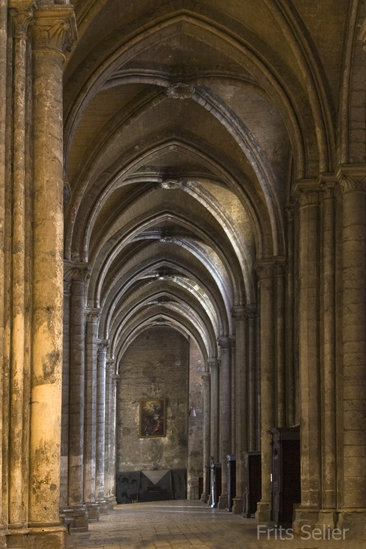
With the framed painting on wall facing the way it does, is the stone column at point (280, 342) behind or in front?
in front

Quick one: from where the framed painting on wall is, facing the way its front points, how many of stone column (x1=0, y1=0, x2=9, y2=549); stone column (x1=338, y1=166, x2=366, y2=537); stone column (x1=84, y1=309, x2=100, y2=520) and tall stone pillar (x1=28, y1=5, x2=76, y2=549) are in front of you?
4

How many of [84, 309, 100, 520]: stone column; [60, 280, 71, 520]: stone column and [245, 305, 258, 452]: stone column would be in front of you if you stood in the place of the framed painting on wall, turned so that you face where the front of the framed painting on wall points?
3

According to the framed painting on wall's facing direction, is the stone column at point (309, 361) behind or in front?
in front

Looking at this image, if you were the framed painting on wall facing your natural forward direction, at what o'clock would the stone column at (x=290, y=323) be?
The stone column is roughly at 12 o'clock from the framed painting on wall.

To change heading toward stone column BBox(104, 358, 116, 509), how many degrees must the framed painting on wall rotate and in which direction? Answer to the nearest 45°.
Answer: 0° — it already faces it

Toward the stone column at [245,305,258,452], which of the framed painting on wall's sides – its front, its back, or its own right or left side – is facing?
front

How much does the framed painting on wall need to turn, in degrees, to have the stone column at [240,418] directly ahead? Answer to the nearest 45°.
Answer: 0° — it already faces it

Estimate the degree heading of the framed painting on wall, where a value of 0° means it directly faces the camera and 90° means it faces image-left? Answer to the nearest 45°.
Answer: approximately 0°

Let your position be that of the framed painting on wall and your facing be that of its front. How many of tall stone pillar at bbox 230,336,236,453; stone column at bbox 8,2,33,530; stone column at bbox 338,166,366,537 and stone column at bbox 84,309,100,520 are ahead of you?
4

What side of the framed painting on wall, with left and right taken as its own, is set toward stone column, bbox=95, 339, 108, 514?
front
